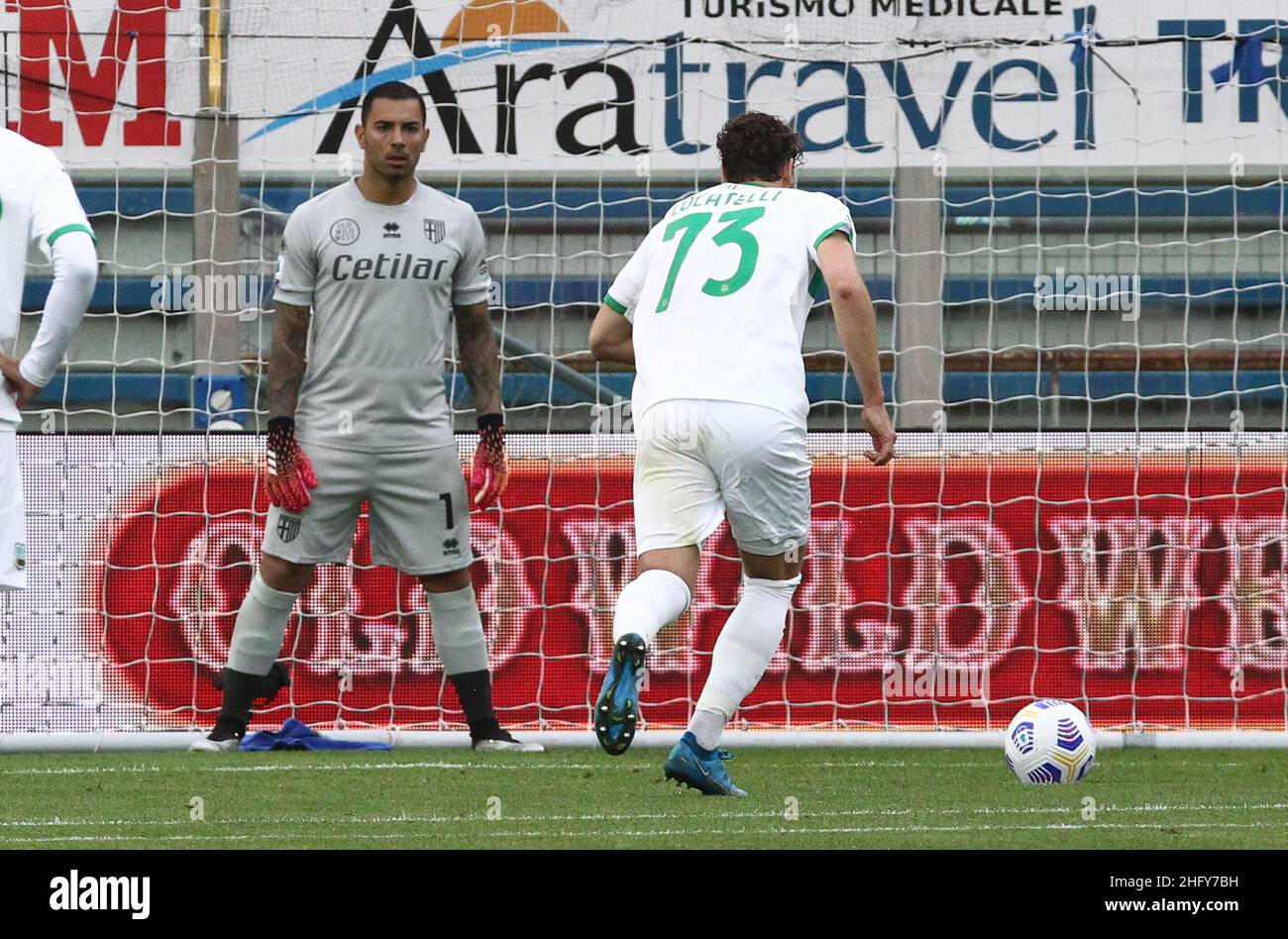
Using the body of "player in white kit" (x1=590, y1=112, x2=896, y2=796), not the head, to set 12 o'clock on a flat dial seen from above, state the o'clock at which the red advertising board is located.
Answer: The red advertising board is roughly at 11 o'clock from the player in white kit.

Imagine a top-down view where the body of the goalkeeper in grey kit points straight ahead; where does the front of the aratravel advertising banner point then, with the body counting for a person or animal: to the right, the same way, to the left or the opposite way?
the same way

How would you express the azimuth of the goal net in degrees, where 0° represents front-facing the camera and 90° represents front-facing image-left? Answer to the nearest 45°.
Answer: approximately 0°

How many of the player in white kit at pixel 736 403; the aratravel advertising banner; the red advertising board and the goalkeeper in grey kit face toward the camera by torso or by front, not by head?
3

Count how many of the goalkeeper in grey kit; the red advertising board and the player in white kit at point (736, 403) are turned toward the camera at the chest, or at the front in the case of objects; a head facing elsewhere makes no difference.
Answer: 2

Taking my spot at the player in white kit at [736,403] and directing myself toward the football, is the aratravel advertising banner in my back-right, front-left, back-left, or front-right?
front-left

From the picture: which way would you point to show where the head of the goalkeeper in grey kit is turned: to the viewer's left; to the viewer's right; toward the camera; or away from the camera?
toward the camera

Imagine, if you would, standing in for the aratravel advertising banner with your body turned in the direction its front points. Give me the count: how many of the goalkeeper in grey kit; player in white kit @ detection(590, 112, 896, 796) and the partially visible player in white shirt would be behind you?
0

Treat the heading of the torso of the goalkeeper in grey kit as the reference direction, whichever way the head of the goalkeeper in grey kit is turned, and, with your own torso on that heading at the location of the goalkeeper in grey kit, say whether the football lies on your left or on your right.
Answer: on your left

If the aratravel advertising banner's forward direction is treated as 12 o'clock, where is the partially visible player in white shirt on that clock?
The partially visible player in white shirt is roughly at 1 o'clock from the aratravel advertising banner.

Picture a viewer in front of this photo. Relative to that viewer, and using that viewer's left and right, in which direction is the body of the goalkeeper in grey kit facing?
facing the viewer

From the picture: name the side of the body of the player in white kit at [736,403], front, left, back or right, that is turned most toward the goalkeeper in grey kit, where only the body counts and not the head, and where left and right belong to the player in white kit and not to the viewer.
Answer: left

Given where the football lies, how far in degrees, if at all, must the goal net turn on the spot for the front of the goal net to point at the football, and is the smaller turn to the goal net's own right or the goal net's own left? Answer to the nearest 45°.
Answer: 0° — it already faces it

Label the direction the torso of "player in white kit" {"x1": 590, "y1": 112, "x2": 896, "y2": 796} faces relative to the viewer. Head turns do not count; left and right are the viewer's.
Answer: facing away from the viewer and to the right of the viewer

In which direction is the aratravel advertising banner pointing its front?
toward the camera
